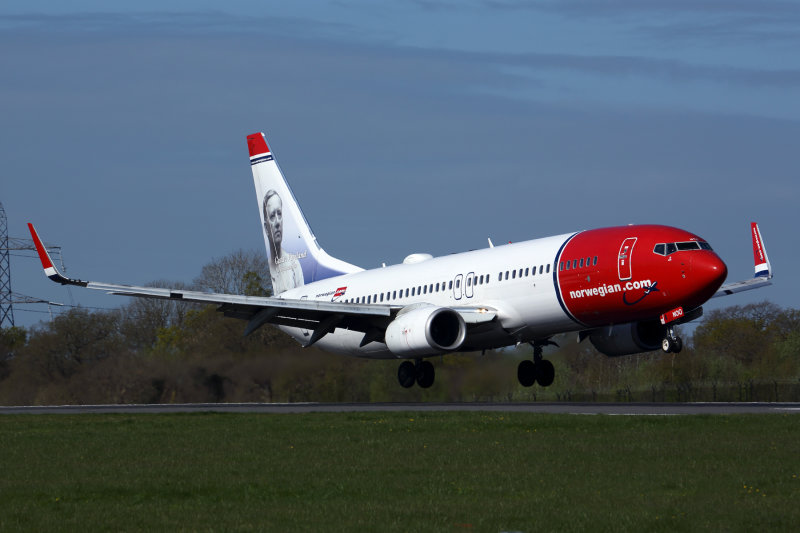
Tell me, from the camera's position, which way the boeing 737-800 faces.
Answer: facing the viewer and to the right of the viewer
